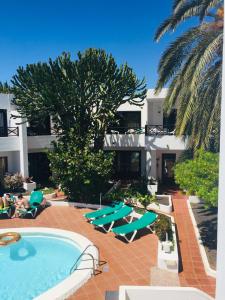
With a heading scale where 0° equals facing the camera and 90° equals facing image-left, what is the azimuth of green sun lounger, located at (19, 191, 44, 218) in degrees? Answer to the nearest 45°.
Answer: approximately 45°

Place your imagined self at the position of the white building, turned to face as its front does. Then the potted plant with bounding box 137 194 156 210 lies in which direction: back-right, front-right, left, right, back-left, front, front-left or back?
front

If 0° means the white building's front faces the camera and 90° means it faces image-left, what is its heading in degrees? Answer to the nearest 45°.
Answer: approximately 0°

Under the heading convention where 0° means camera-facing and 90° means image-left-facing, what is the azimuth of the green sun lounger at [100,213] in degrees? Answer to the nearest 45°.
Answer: approximately 45°

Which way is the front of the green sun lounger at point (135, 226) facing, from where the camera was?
facing the viewer and to the left of the viewer

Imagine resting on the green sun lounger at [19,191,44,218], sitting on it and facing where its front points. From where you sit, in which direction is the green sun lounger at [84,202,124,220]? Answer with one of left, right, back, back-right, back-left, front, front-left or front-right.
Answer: left

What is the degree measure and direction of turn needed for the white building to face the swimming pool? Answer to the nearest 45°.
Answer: approximately 45° to its right

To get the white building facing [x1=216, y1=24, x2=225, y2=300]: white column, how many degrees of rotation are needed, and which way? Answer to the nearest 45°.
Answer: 0° — it already faces it

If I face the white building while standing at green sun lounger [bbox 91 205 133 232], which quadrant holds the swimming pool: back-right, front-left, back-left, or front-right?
back-left
